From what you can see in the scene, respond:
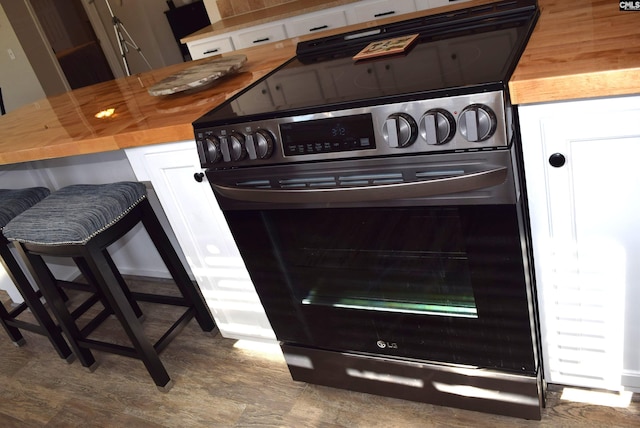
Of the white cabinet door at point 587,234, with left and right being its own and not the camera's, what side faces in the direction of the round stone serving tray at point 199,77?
right

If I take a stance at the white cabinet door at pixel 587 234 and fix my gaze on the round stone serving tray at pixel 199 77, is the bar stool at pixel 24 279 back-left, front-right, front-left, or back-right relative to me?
front-left

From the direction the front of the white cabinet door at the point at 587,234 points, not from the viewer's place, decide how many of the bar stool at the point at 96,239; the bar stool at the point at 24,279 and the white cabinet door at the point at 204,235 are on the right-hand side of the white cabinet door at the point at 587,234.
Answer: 3

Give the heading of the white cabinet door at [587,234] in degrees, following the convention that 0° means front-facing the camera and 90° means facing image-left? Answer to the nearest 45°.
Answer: approximately 0°

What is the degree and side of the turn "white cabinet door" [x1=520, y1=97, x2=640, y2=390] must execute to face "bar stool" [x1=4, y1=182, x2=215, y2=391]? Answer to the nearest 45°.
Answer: approximately 90° to its right

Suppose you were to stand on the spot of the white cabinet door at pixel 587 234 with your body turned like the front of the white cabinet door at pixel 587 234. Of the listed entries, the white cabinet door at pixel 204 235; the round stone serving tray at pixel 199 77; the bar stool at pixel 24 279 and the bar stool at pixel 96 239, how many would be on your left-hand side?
0

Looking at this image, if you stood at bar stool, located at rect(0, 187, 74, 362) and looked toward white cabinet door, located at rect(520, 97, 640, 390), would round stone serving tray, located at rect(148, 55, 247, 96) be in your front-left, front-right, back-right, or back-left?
front-left

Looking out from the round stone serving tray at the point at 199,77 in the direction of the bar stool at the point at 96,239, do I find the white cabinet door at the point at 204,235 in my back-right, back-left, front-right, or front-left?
front-left

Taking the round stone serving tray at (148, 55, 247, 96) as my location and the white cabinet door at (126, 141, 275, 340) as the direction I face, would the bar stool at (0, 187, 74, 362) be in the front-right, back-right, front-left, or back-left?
front-right

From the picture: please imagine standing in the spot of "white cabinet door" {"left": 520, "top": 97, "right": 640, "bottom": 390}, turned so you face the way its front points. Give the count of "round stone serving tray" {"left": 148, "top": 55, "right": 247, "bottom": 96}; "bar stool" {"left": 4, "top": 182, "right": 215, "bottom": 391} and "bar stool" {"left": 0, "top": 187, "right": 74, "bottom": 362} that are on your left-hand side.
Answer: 0

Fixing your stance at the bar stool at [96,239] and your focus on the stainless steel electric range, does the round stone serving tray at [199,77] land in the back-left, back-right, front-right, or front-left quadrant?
front-left
